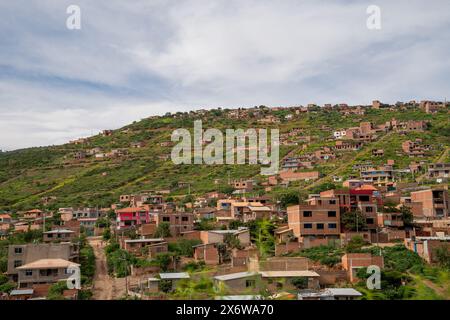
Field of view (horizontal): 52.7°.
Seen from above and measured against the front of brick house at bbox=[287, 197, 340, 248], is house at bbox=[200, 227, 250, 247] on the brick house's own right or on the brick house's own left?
on the brick house's own right

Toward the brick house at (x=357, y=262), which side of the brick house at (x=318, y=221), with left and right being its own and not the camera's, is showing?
front

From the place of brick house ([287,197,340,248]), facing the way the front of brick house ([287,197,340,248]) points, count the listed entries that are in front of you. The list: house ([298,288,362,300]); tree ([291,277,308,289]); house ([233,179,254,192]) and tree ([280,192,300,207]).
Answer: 2

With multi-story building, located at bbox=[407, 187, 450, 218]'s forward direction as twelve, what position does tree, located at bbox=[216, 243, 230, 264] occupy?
The tree is roughly at 3 o'clock from the multi-story building.

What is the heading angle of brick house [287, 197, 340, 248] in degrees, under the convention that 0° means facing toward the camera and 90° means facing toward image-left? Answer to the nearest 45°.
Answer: approximately 0°

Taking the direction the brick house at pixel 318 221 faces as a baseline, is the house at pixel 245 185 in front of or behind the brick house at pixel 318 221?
behind

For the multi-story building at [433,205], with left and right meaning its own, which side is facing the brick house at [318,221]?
right

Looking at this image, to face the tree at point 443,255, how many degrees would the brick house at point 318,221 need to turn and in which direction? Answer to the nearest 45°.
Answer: approximately 45° to its left

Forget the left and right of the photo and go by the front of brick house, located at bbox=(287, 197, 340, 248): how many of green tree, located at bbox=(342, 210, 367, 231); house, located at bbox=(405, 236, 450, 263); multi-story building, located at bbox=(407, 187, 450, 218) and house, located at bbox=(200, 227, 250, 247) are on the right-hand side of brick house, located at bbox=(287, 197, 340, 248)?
1

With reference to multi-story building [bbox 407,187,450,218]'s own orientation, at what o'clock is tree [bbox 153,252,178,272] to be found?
The tree is roughly at 3 o'clock from the multi-story building.

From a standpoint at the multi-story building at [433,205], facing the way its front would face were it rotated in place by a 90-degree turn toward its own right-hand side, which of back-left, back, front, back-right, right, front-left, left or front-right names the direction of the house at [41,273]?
front

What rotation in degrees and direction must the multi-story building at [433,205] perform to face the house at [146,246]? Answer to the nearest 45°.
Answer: approximately 90° to its right

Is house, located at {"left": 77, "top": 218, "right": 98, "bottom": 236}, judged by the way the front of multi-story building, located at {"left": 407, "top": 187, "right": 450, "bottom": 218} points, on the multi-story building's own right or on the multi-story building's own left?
on the multi-story building's own right

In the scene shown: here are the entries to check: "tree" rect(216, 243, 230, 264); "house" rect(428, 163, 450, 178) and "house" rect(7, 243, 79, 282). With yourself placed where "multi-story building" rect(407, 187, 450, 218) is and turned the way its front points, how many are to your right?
2

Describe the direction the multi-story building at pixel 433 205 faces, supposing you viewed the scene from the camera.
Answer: facing the viewer and to the right of the viewer

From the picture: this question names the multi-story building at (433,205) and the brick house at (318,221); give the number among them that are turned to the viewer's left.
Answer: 0
